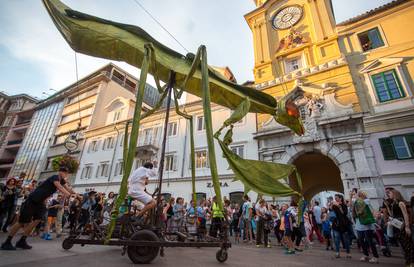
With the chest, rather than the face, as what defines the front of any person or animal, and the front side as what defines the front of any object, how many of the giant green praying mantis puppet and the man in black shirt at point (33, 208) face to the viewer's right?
2

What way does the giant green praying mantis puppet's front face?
to the viewer's right

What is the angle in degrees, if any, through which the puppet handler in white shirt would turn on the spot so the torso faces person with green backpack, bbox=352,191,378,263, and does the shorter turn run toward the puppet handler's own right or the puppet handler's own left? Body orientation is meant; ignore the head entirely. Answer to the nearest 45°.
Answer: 0° — they already face them

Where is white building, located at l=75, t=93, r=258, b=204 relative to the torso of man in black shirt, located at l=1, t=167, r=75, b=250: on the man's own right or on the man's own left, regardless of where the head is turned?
on the man's own left

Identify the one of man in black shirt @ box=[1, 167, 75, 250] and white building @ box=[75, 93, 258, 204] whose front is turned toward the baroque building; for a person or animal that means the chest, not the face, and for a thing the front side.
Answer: the man in black shirt

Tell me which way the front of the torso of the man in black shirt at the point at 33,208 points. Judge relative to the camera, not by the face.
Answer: to the viewer's right

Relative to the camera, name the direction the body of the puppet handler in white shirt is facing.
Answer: to the viewer's right

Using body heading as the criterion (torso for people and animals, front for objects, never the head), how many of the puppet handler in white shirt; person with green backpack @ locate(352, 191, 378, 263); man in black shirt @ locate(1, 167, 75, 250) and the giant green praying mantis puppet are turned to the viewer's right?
3

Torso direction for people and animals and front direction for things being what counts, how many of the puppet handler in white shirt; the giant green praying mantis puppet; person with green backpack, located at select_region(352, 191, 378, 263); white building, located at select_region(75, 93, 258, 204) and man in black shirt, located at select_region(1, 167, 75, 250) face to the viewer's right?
3

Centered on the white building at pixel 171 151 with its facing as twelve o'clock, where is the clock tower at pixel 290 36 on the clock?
The clock tower is roughly at 9 o'clock from the white building.

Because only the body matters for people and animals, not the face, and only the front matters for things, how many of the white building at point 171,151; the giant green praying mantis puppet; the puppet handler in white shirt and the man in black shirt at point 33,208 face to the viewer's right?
3

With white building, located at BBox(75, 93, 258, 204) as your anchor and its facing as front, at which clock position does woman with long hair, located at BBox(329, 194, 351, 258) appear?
The woman with long hair is roughly at 10 o'clock from the white building.

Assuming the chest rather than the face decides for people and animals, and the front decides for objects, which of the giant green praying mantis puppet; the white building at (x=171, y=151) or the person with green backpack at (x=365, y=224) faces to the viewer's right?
the giant green praying mantis puppet
